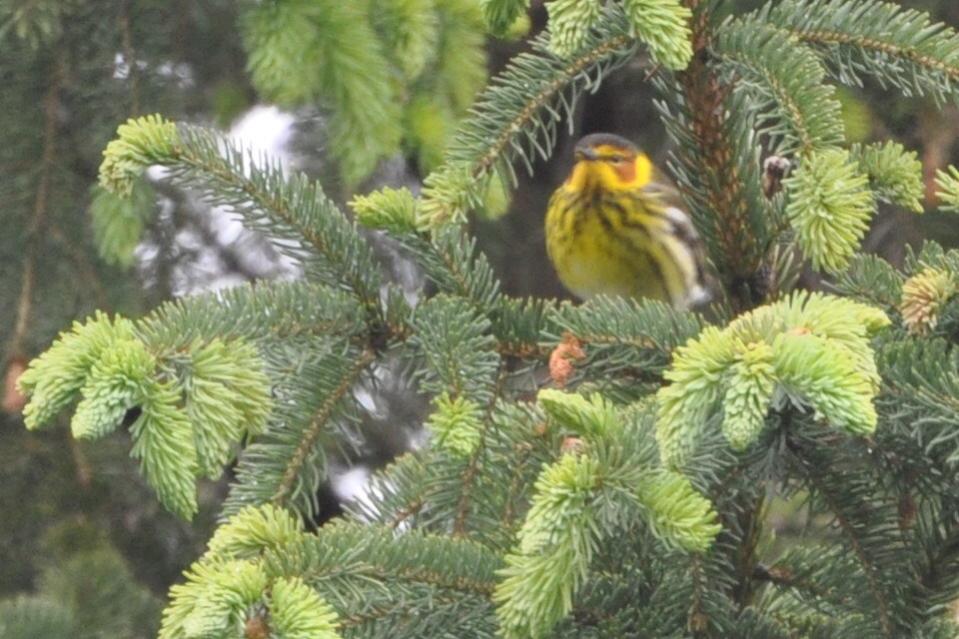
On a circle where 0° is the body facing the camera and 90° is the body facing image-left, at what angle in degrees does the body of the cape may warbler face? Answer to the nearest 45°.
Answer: approximately 45°
